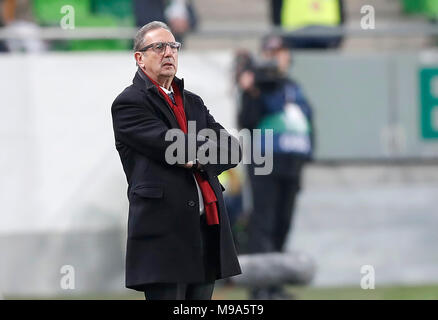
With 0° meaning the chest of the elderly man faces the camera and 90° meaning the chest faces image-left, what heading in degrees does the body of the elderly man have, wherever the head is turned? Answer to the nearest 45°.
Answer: approximately 315°

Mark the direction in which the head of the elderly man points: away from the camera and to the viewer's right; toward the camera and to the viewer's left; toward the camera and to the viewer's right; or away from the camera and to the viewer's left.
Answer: toward the camera and to the viewer's right

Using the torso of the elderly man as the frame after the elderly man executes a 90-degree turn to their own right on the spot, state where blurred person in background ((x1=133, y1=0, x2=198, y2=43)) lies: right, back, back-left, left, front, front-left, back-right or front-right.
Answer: back-right

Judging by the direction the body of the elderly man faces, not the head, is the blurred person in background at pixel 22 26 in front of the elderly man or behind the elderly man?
behind
